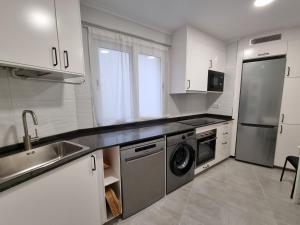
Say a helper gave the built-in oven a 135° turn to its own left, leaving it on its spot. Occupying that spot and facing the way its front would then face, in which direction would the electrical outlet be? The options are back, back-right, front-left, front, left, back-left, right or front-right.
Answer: front

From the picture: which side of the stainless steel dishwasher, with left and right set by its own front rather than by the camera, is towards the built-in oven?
left

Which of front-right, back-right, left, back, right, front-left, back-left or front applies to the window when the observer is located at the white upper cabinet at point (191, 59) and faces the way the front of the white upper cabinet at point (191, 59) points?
right

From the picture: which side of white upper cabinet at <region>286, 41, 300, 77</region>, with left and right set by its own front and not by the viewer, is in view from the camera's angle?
front

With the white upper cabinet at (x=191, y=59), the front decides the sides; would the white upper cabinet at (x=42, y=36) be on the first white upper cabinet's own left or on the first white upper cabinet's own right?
on the first white upper cabinet's own right

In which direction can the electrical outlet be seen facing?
toward the camera

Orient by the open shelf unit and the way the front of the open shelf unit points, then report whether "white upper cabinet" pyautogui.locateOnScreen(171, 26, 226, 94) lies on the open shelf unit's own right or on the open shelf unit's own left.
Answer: on the open shelf unit's own left

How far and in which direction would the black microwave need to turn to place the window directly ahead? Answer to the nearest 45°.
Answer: approximately 90° to its right

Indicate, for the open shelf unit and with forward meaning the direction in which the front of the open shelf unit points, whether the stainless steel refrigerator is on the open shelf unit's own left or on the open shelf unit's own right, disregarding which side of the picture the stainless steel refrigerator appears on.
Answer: on the open shelf unit's own left

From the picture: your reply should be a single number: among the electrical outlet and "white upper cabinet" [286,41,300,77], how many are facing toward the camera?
2

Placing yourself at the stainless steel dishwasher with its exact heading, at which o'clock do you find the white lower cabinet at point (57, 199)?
The white lower cabinet is roughly at 3 o'clock from the stainless steel dishwasher.

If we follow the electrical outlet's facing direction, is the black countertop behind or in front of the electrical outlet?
in front

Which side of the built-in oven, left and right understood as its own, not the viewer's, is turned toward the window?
right

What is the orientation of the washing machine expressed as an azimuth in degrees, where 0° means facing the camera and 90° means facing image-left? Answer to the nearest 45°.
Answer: approximately 315°
